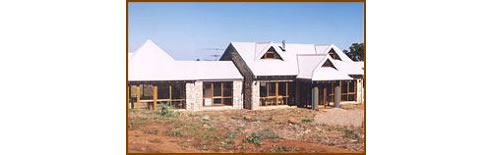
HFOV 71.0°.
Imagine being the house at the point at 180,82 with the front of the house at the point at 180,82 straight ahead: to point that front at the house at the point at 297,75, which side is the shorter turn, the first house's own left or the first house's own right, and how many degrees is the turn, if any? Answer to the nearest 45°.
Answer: approximately 90° to the first house's own left

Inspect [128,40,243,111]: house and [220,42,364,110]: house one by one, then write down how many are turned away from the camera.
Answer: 0

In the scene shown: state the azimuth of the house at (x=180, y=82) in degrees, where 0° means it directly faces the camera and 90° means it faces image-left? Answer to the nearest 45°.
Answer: approximately 0°

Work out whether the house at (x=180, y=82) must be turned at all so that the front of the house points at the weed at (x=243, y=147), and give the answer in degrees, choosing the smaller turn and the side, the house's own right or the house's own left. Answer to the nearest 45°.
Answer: approximately 45° to the house's own left

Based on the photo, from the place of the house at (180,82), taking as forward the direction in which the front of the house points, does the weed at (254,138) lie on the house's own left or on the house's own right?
on the house's own left

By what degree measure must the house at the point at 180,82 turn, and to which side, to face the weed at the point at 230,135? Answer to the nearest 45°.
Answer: approximately 45° to its left

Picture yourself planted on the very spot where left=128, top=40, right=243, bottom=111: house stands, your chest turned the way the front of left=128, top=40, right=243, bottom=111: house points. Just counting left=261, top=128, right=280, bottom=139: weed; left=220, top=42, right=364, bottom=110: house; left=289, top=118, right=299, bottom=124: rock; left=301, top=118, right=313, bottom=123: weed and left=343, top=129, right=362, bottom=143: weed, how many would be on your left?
5

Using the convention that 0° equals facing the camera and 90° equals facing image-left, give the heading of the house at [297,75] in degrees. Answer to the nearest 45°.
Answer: approximately 315°
